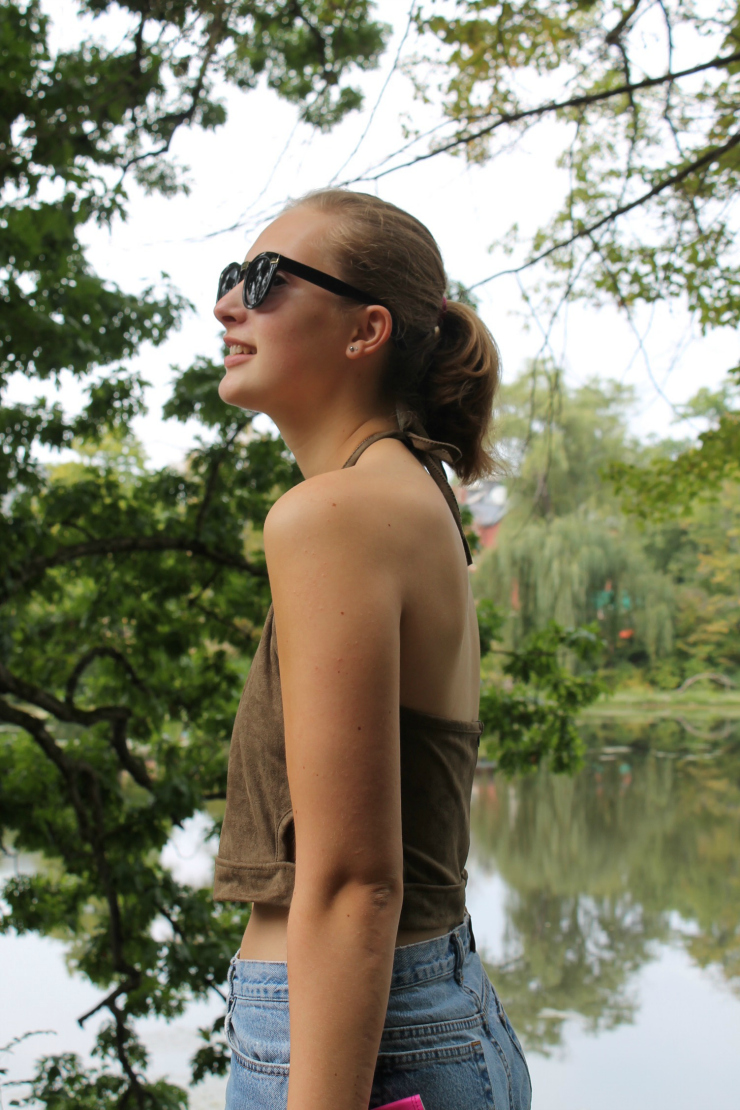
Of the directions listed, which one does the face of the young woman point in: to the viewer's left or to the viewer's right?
to the viewer's left

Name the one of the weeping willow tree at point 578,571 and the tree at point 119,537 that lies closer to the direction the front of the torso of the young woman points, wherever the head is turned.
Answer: the tree

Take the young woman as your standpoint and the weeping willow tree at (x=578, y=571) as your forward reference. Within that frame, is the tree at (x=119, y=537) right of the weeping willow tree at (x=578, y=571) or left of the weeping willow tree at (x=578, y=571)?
left

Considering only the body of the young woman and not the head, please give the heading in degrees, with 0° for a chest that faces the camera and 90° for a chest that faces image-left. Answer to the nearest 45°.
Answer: approximately 90°
